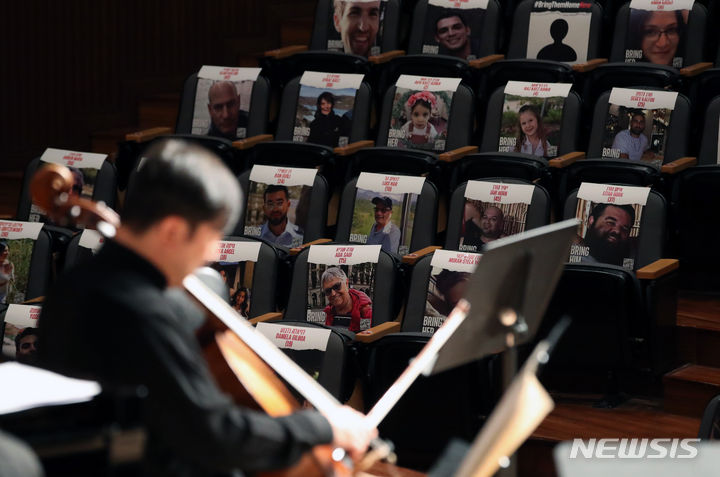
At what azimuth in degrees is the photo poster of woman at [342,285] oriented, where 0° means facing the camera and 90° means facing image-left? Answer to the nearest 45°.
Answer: approximately 0°

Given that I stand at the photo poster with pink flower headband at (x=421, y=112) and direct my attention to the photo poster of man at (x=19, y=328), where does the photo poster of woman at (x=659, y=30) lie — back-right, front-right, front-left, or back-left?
back-left

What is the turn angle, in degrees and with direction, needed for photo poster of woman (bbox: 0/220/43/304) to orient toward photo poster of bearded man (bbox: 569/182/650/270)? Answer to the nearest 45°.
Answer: approximately 45° to its left

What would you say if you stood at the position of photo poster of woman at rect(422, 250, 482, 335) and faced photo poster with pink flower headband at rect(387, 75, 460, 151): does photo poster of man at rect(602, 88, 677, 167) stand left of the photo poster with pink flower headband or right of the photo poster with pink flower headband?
right

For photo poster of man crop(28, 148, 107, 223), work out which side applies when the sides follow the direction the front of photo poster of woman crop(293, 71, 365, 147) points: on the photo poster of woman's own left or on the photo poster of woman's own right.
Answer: on the photo poster of woman's own right

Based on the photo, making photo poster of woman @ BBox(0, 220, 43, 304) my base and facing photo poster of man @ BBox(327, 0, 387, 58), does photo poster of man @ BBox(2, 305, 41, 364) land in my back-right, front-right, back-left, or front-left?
back-right
